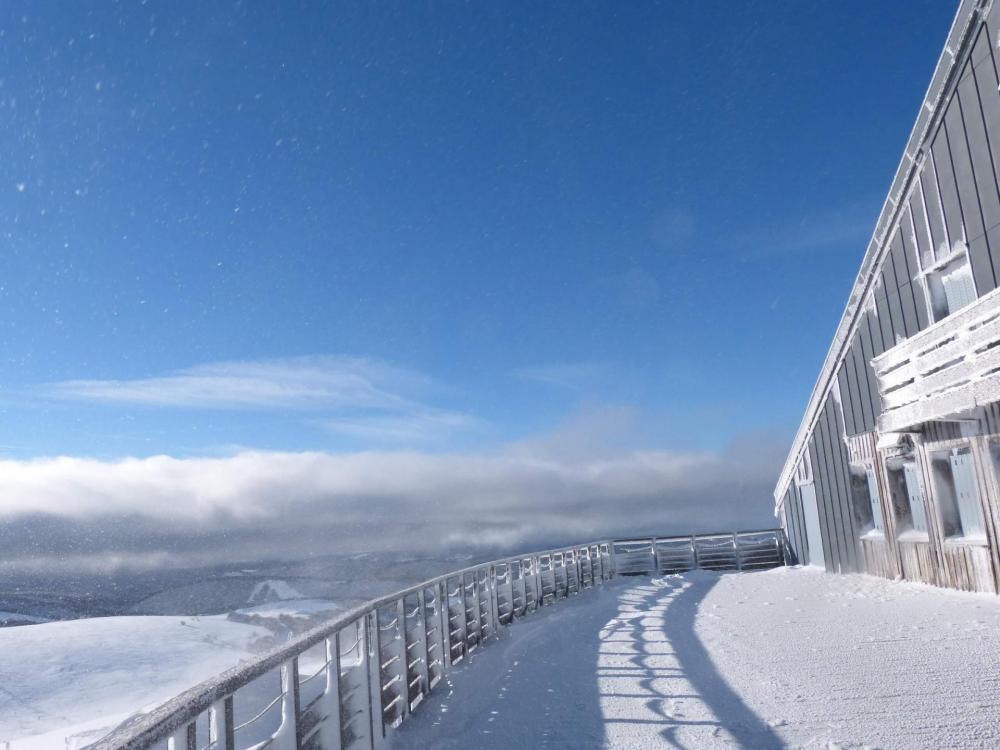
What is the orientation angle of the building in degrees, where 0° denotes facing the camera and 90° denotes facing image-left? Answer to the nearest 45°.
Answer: approximately 45°

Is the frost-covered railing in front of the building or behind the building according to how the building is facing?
in front
